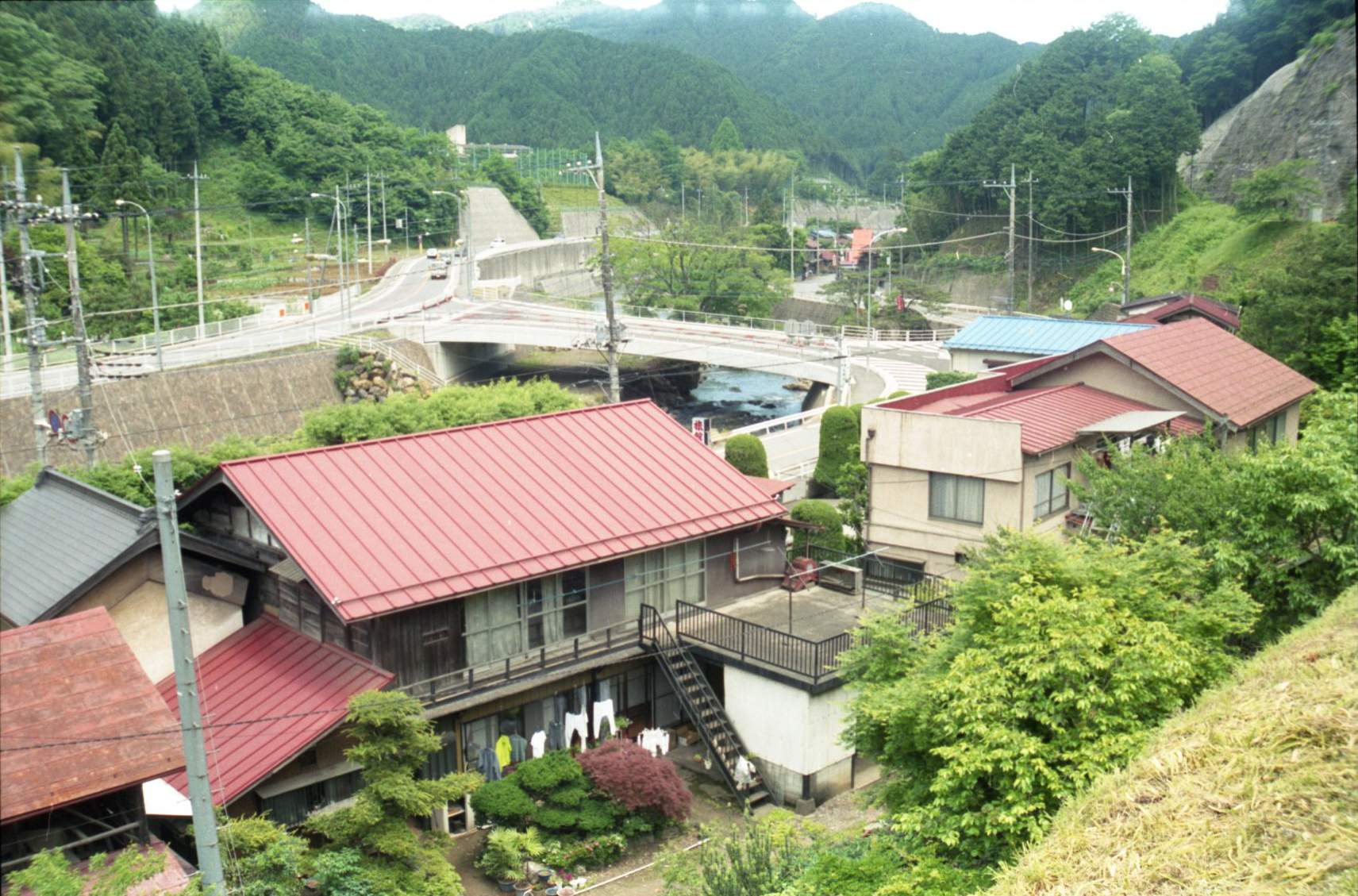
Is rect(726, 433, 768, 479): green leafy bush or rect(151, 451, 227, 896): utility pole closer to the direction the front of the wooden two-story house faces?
the utility pole

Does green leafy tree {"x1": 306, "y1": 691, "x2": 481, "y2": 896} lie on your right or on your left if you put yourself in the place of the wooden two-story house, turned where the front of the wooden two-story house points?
on your right

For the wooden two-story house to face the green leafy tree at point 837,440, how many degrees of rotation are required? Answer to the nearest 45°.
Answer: approximately 90° to its left

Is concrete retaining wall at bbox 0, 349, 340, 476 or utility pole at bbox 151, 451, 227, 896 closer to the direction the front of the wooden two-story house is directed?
the utility pole

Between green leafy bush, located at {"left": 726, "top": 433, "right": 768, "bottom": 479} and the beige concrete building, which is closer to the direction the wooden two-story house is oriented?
the beige concrete building

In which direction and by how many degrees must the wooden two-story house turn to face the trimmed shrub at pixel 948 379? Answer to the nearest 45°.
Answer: approximately 90° to its left

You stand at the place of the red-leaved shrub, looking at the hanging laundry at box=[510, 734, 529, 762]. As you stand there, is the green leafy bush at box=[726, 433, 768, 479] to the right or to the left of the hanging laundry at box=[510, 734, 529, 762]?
right

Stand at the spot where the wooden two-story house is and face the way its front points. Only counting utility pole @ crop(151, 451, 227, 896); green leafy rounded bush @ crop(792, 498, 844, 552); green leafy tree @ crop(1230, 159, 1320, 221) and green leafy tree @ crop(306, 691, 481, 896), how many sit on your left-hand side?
2

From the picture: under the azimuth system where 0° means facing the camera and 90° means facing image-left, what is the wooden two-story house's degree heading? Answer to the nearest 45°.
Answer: approximately 315°
